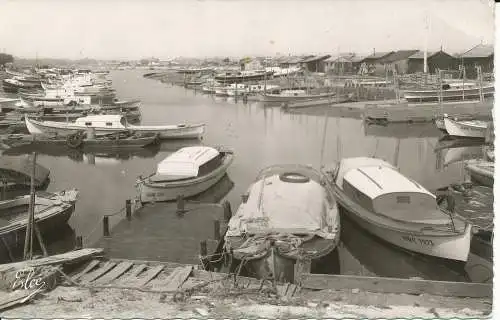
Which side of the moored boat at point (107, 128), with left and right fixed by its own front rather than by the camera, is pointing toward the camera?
left

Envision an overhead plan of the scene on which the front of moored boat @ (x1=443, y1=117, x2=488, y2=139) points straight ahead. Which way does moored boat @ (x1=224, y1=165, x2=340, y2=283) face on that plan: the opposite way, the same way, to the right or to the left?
to the left

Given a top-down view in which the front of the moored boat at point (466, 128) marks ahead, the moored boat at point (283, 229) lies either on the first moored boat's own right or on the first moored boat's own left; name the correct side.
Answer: on the first moored boat's own left

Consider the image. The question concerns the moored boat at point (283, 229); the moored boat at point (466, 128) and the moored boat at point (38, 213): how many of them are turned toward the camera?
1

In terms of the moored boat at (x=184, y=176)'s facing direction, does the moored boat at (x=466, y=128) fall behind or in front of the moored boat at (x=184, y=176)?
behind

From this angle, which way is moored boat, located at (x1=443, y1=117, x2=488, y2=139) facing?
to the viewer's left

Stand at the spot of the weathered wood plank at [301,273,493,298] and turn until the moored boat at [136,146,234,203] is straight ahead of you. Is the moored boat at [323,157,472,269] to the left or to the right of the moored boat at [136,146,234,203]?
right

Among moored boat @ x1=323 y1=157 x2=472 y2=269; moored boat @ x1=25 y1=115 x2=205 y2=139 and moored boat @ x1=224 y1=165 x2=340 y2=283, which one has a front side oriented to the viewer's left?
moored boat @ x1=25 y1=115 x2=205 y2=139
